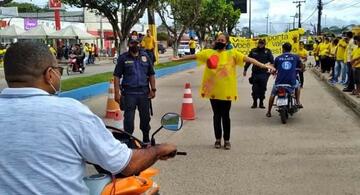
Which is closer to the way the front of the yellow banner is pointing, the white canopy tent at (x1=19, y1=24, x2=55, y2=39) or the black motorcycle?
the black motorcycle

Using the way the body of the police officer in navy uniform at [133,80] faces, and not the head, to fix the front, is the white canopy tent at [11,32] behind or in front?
behind

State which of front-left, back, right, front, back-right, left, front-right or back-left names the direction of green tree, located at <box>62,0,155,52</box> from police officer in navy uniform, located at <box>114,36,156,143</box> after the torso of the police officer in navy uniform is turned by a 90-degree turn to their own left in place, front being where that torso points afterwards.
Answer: left

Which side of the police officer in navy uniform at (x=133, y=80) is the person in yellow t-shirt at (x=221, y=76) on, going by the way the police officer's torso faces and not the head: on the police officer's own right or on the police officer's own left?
on the police officer's own left

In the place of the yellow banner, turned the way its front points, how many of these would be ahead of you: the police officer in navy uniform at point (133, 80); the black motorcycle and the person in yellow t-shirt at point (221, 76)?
3

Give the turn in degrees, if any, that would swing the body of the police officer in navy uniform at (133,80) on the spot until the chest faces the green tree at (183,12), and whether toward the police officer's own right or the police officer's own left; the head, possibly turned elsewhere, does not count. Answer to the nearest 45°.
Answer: approximately 180°

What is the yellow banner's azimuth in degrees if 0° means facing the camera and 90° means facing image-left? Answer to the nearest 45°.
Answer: approximately 0°

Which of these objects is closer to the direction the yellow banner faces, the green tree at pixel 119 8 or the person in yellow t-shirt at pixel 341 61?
the person in yellow t-shirt

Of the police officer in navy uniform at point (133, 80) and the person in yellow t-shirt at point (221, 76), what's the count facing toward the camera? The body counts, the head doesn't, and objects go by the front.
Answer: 2

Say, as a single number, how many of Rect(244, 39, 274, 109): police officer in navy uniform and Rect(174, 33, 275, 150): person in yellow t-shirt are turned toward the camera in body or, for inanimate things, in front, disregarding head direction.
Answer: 2

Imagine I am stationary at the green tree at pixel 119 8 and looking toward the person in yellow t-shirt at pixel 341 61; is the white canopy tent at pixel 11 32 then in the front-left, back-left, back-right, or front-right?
back-left

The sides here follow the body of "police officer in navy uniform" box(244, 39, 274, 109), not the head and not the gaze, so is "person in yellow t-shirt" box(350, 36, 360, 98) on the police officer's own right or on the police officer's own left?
on the police officer's own left

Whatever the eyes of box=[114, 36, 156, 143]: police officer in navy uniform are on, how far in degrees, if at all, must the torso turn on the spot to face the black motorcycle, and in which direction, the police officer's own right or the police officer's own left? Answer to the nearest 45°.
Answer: approximately 135° to the police officer's own left
